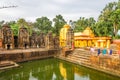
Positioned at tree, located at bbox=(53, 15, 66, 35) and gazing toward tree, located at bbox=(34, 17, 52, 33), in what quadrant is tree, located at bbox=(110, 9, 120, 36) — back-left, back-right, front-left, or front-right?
back-left

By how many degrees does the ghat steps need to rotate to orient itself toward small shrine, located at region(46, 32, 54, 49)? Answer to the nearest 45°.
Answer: approximately 90° to its right

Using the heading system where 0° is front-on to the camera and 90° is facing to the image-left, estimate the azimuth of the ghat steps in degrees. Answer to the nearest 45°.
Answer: approximately 45°

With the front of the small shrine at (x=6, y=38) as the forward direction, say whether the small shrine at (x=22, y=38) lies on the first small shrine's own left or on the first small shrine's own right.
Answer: on the first small shrine's own left

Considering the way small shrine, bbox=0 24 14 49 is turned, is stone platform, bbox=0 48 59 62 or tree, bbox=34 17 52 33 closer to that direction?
the stone platform

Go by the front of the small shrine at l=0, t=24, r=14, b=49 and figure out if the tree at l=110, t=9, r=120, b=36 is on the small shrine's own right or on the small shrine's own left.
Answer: on the small shrine's own left
